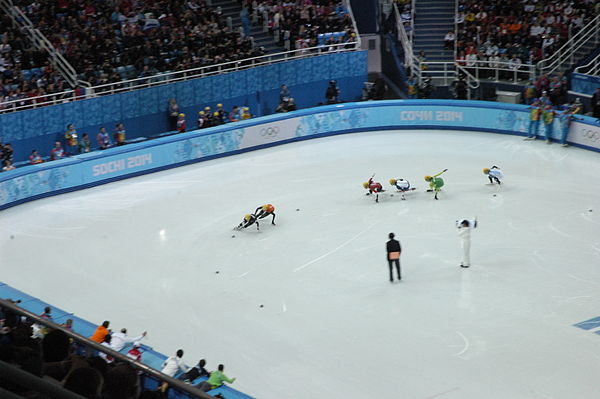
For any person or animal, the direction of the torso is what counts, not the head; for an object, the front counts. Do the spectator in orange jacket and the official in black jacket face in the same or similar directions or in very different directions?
same or similar directions

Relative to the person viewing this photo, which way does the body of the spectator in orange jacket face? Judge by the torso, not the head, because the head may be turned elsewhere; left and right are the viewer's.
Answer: facing away from the viewer and to the right of the viewer

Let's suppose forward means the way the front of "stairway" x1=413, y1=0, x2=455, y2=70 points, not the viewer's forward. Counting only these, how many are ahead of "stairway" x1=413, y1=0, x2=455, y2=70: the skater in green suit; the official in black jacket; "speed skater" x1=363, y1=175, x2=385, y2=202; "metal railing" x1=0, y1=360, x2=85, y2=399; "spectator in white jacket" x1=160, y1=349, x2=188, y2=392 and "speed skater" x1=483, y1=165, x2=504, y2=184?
6

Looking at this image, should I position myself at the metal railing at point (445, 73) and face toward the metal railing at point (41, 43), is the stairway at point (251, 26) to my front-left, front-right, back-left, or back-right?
front-right

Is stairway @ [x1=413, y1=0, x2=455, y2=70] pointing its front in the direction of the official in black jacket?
yes

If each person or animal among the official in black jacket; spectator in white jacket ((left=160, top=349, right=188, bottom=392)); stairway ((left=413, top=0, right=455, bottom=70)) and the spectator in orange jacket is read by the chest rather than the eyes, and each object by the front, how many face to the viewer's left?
0

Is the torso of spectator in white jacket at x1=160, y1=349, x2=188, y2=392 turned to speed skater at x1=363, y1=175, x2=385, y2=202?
yes

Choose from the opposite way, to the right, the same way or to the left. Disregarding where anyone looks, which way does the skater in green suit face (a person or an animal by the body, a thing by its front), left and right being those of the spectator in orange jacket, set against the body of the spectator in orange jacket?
to the left

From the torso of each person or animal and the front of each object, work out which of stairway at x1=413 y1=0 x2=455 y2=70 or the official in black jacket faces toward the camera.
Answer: the stairway

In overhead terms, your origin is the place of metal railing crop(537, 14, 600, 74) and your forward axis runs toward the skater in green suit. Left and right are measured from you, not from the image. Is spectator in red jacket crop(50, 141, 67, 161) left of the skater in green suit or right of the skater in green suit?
right

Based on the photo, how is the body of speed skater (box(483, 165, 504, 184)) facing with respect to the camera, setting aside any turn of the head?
to the viewer's left

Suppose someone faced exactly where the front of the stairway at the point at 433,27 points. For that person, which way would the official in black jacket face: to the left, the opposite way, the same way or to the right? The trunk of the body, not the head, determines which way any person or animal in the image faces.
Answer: the opposite way

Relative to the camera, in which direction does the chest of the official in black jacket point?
away from the camera

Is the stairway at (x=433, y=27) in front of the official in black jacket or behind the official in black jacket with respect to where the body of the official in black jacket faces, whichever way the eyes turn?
in front

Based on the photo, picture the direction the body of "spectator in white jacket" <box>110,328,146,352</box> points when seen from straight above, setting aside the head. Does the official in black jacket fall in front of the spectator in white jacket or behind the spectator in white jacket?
in front

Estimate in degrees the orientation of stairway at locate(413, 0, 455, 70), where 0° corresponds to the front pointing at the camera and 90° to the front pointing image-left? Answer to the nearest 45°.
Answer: approximately 0°
